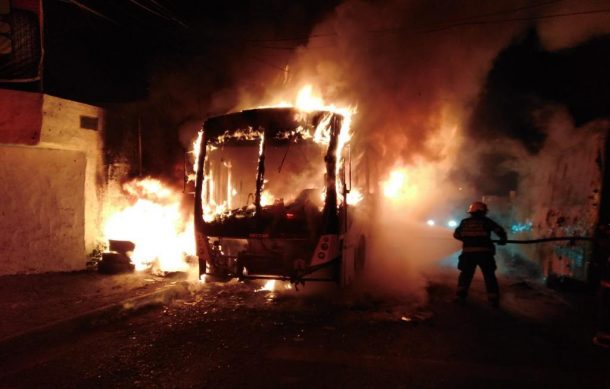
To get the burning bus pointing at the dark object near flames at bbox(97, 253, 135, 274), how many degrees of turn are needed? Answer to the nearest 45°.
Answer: approximately 45° to its right

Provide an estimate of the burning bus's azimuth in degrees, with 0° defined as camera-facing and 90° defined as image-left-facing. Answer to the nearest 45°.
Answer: approximately 0°

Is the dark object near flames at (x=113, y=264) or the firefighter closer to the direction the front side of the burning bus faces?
the firefighter

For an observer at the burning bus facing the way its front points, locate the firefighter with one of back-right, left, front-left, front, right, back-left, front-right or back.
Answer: left

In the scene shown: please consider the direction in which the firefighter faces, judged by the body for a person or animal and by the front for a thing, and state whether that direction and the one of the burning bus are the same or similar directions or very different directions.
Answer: very different directions

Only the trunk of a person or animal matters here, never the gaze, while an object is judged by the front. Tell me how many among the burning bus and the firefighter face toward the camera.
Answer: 1
